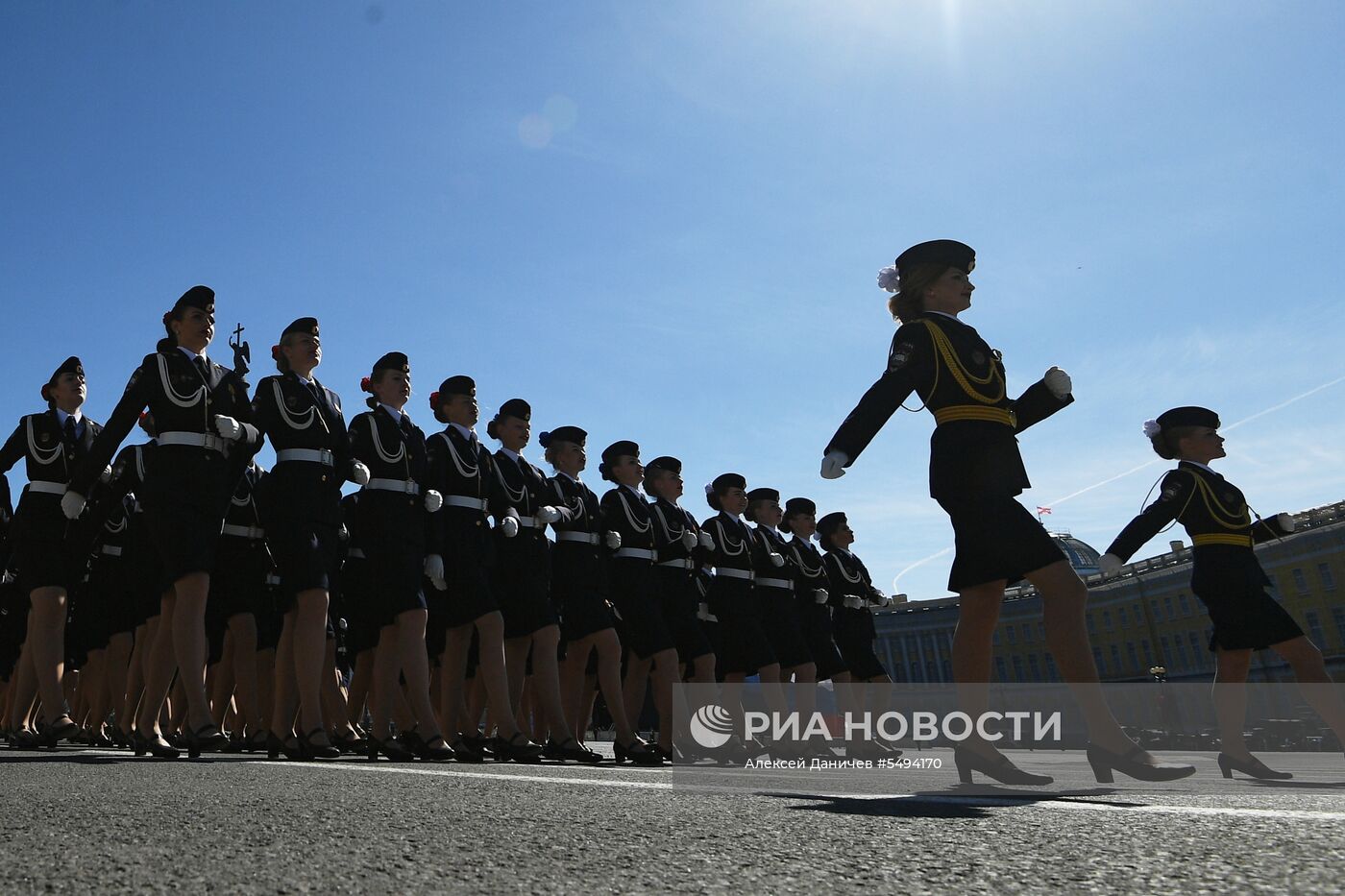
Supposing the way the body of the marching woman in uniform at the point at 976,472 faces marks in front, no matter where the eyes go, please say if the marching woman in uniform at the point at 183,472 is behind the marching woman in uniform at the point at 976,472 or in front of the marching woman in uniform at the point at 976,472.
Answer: behind

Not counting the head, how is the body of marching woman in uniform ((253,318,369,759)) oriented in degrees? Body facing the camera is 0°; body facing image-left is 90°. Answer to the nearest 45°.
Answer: approximately 315°

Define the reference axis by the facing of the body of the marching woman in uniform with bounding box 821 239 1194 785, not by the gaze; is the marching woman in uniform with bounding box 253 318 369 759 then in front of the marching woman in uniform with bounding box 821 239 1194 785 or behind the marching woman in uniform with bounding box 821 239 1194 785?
behind

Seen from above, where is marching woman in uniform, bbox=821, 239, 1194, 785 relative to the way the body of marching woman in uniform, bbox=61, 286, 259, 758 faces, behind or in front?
in front

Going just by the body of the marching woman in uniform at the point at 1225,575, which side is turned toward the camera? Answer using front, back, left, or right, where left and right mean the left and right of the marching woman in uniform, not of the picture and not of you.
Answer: right

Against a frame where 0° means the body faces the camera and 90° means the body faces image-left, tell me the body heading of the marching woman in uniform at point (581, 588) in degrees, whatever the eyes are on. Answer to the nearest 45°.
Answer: approximately 315°

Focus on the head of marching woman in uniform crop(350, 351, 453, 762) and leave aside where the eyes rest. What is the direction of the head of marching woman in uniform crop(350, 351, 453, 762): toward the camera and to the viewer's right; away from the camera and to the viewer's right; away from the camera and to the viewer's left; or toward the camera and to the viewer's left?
toward the camera and to the viewer's right

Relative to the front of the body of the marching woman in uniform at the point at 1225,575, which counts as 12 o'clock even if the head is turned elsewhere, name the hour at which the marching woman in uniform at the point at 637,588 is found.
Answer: the marching woman in uniform at the point at 637,588 is roughly at 6 o'clock from the marching woman in uniform at the point at 1225,575.

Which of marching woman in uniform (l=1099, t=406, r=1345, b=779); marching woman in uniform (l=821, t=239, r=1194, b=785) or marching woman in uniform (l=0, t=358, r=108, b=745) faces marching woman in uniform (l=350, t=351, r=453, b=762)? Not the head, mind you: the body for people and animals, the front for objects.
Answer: marching woman in uniform (l=0, t=358, r=108, b=745)

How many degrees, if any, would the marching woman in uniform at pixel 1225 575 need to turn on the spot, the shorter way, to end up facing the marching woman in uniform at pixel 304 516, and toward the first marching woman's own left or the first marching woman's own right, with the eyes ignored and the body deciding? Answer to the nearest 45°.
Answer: approximately 135° to the first marching woman's own right

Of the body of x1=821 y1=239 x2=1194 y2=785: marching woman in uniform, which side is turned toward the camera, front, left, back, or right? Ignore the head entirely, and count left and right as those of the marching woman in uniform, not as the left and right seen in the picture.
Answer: right

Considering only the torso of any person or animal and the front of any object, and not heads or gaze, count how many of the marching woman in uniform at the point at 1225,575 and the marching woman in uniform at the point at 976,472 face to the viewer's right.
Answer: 2
